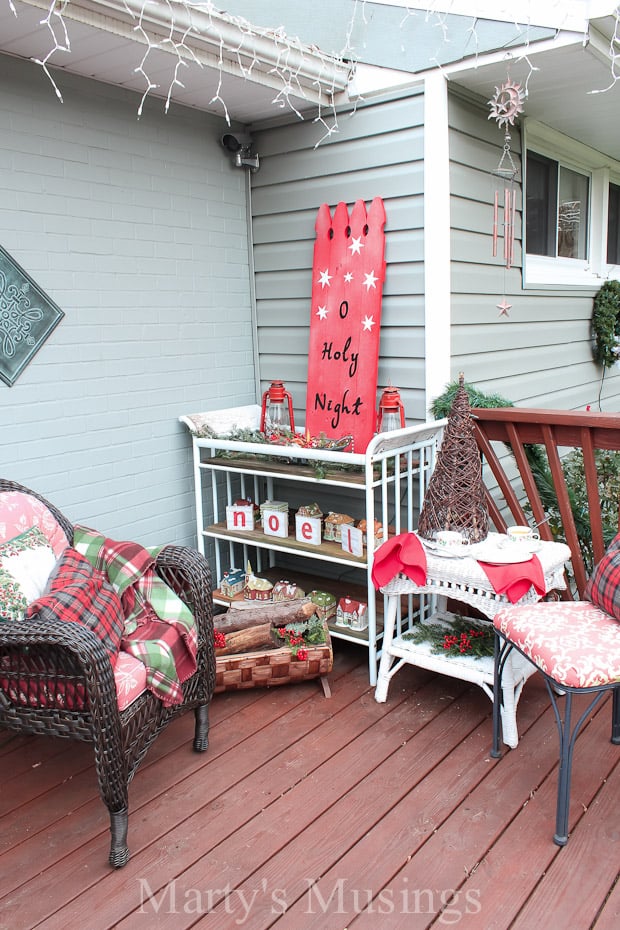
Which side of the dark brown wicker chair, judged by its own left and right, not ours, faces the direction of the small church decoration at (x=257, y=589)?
left

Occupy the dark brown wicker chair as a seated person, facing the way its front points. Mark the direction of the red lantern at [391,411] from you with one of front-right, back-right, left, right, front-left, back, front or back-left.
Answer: left

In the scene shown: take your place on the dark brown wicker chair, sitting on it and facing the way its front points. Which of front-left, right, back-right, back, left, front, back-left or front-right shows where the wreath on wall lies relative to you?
left

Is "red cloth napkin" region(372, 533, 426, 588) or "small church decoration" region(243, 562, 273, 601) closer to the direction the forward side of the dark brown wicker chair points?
the red cloth napkin

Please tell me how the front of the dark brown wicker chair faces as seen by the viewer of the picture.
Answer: facing the viewer and to the right of the viewer

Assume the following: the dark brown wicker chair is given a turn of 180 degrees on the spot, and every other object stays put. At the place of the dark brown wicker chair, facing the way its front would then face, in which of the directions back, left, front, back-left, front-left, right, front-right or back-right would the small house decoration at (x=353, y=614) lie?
right

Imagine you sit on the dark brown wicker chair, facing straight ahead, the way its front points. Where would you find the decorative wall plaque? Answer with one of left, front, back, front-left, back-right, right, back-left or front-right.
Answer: back-left

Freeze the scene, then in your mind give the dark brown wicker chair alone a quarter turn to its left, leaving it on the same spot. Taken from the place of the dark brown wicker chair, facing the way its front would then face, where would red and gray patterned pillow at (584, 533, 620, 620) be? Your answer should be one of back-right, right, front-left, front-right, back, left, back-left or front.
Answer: front-right

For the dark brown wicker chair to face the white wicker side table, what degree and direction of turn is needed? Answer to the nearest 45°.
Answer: approximately 45° to its left

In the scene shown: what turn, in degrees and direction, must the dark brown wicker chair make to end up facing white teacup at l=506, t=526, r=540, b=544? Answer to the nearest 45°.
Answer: approximately 45° to its left

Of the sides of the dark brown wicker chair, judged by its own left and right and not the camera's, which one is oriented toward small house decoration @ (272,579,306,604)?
left

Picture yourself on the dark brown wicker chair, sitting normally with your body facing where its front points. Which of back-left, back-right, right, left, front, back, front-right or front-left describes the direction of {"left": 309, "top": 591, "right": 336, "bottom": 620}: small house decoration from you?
left

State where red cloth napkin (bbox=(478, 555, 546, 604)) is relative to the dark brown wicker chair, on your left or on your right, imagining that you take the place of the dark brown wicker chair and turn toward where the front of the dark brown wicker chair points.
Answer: on your left
